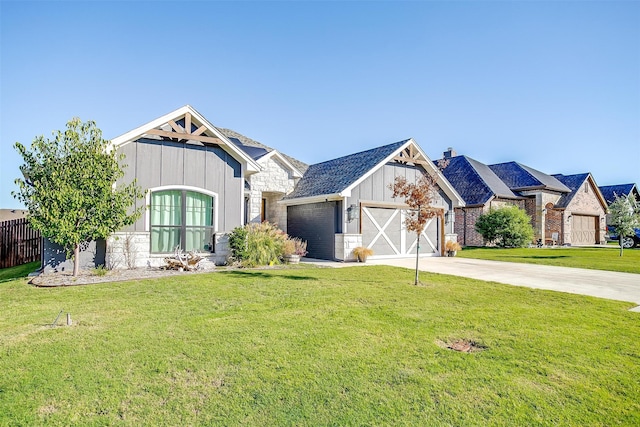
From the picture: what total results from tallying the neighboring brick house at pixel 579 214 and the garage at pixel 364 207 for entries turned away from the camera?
0

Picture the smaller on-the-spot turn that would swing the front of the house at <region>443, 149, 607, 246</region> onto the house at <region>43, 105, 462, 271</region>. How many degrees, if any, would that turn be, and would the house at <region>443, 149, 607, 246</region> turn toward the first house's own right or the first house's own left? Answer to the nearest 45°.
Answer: approximately 45° to the first house's own right

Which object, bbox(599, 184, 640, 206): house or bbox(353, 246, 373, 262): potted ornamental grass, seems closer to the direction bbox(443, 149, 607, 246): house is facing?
the potted ornamental grass

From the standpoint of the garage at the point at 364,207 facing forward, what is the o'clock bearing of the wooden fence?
The wooden fence is roughly at 4 o'clock from the garage.

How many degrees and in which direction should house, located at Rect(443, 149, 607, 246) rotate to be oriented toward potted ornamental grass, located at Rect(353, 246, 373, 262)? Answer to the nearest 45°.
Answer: approximately 45° to its right

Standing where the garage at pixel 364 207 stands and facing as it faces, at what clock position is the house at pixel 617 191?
the house at pixel 617 191 is roughly at 9 o'clock from the garage at pixel 364 207.

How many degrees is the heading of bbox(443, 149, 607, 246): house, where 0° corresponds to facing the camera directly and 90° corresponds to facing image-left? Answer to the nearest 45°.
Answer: approximately 315°

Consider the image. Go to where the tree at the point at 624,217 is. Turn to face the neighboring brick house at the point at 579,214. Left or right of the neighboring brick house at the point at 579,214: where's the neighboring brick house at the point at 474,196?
left

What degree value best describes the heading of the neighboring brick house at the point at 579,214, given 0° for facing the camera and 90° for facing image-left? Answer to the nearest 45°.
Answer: approximately 315°

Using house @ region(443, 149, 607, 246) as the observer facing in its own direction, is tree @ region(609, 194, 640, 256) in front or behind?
in front

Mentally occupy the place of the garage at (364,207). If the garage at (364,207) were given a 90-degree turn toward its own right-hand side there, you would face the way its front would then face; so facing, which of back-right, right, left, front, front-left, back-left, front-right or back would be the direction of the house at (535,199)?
back
